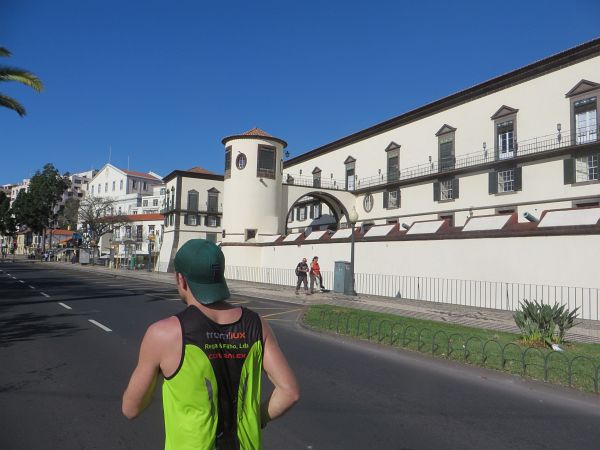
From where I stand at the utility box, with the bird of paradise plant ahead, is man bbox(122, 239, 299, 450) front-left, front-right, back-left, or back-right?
front-right

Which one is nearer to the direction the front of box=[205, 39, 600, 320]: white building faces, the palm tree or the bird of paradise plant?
the palm tree

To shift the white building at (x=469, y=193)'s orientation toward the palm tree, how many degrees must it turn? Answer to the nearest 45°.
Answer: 0° — it already faces it

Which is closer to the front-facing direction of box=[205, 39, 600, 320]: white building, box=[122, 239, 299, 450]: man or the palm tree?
the palm tree

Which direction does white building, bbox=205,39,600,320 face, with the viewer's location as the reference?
facing the viewer and to the left of the viewer

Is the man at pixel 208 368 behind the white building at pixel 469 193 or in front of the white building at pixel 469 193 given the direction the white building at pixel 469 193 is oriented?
in front
